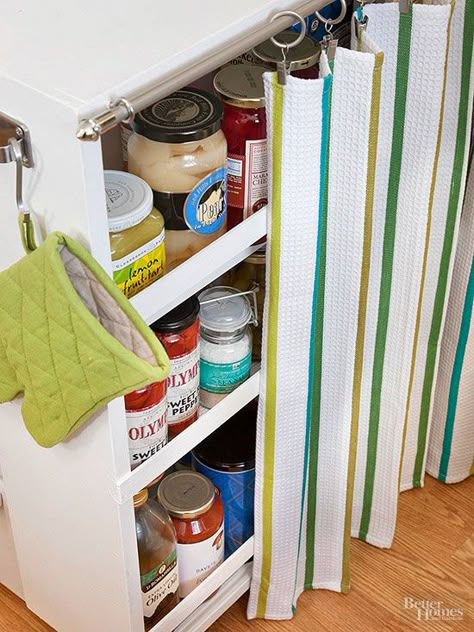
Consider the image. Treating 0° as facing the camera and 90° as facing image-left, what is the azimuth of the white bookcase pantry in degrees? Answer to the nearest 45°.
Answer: approximately 315°

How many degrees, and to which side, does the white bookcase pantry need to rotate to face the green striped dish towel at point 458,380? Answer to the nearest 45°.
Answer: approximately 90° to its left
